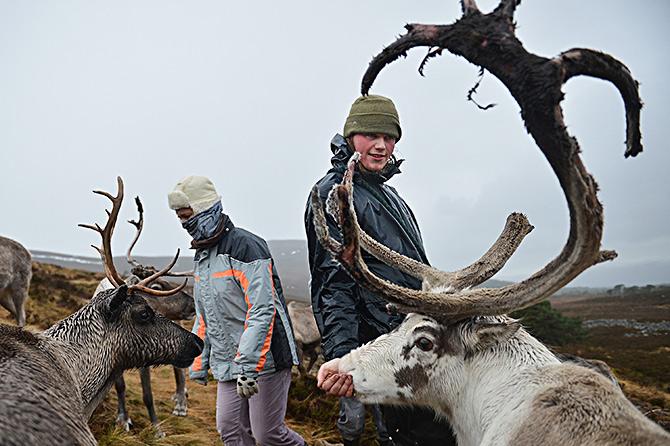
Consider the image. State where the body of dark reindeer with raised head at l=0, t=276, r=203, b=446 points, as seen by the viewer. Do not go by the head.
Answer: to the viewer's right

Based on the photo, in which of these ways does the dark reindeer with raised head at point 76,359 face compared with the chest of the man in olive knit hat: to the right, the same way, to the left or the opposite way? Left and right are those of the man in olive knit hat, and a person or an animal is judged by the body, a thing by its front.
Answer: to the left

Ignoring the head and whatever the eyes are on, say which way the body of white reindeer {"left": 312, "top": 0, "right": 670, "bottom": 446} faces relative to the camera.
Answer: to the viewer's left

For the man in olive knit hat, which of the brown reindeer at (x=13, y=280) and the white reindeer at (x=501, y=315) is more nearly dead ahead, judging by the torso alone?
the white reindeer

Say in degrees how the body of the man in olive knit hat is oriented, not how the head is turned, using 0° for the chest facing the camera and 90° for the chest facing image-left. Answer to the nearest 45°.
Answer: approximately 315°

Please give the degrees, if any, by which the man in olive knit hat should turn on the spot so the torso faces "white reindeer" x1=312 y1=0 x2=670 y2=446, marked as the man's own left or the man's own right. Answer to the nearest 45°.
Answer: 0° — they already face it

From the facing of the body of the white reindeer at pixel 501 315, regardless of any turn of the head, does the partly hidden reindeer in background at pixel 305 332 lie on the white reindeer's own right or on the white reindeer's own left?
on the white reindeer's own right

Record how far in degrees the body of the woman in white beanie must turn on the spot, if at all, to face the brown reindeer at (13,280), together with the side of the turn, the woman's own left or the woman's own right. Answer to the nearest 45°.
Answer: approximately 90° to the woman's own right

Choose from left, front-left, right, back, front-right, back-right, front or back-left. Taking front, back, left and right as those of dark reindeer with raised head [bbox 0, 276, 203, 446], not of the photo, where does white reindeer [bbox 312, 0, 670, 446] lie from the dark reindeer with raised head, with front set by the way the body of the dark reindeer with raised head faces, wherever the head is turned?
front-right

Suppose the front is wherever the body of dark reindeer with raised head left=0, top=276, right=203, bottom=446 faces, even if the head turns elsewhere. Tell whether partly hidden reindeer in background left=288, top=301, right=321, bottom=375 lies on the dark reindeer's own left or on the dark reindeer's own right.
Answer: on the dark reindeer's own left

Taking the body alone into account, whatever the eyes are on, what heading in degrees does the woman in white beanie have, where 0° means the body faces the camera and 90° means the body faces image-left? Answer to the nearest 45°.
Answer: approximately 45°

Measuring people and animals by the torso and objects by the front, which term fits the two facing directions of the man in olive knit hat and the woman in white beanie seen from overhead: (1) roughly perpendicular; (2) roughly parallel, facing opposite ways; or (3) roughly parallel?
roughly perpendicular
